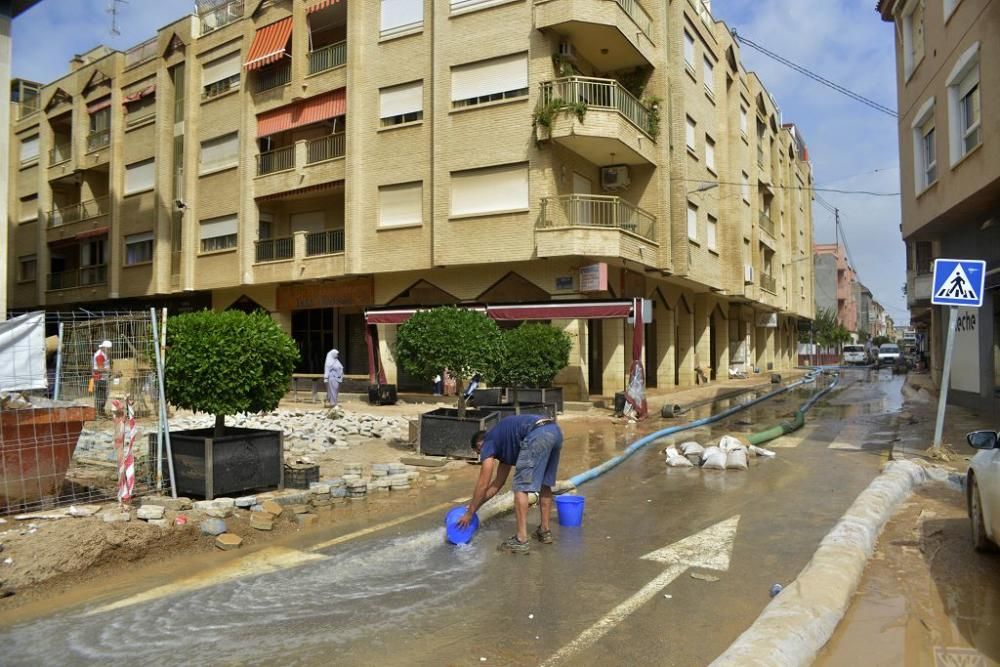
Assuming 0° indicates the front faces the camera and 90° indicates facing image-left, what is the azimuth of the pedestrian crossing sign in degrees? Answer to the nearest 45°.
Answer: approximately 0°

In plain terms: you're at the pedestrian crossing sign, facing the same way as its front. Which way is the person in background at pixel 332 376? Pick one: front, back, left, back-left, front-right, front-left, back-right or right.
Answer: right

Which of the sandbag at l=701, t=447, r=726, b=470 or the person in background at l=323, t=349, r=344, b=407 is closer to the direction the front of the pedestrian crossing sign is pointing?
the sandbag

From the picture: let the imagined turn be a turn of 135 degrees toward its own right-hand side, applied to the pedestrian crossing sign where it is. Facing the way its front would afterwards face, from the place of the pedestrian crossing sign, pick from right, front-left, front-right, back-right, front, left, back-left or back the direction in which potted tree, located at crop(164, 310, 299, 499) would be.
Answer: left

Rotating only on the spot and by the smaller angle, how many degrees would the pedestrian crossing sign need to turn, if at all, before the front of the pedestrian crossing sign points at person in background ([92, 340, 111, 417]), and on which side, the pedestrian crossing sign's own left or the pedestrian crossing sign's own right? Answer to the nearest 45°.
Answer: approximately 45° to the pedestrian crossing sign's own right

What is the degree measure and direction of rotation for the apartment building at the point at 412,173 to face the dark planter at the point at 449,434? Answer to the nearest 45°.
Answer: approximately 45° to its left

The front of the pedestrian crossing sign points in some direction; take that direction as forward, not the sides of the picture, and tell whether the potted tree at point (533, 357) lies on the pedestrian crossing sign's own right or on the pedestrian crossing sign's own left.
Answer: on the pedestrian crossing sign's own right

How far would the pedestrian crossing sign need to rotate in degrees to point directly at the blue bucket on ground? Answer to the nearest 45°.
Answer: approximately 45° to its right

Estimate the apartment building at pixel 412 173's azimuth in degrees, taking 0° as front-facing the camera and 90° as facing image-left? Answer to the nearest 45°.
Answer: approximately 45°
